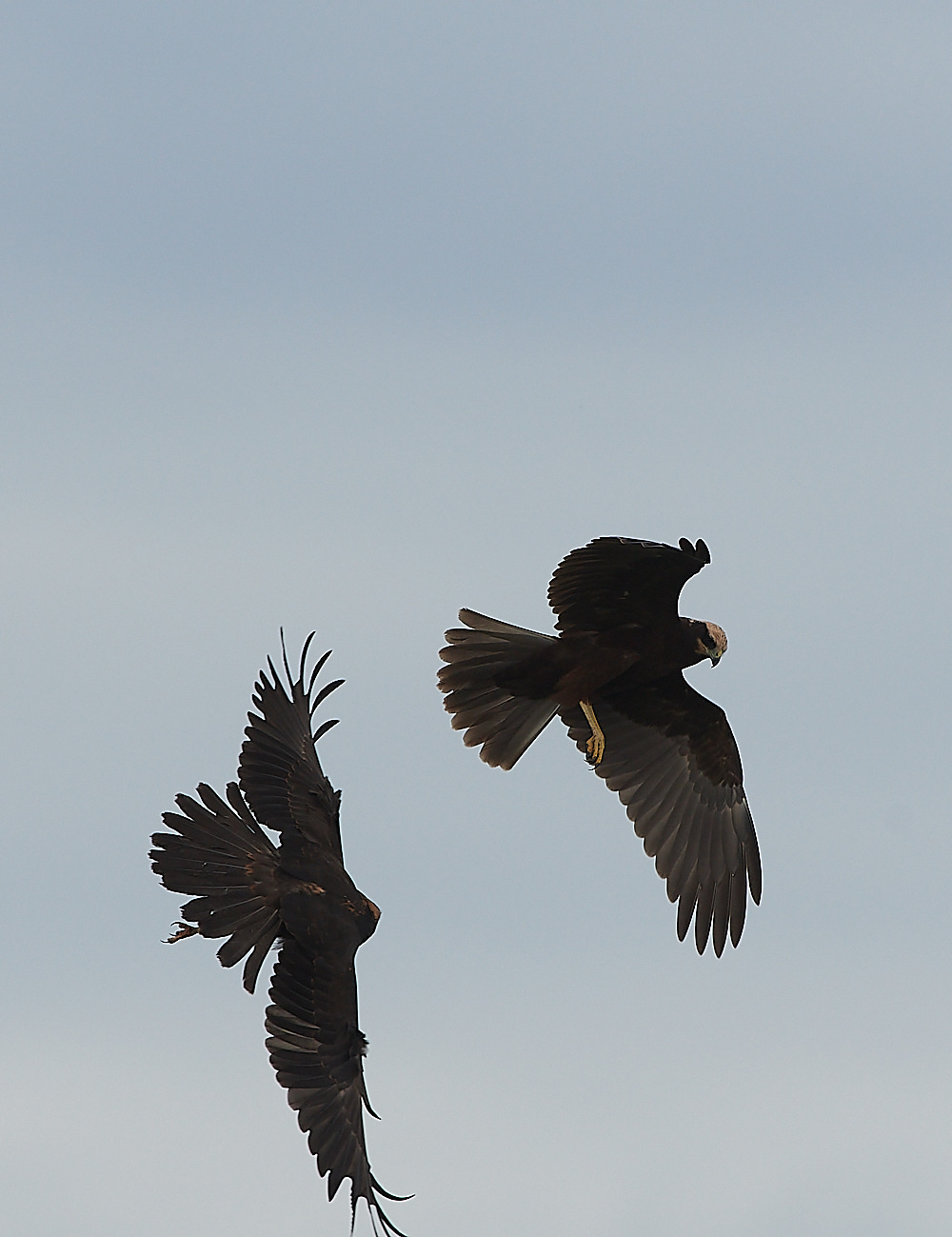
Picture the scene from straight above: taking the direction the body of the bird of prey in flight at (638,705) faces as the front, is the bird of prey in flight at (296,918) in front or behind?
behind

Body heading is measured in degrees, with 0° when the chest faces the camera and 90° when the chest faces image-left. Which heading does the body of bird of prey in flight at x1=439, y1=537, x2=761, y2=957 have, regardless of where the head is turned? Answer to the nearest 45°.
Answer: approximately 270°
